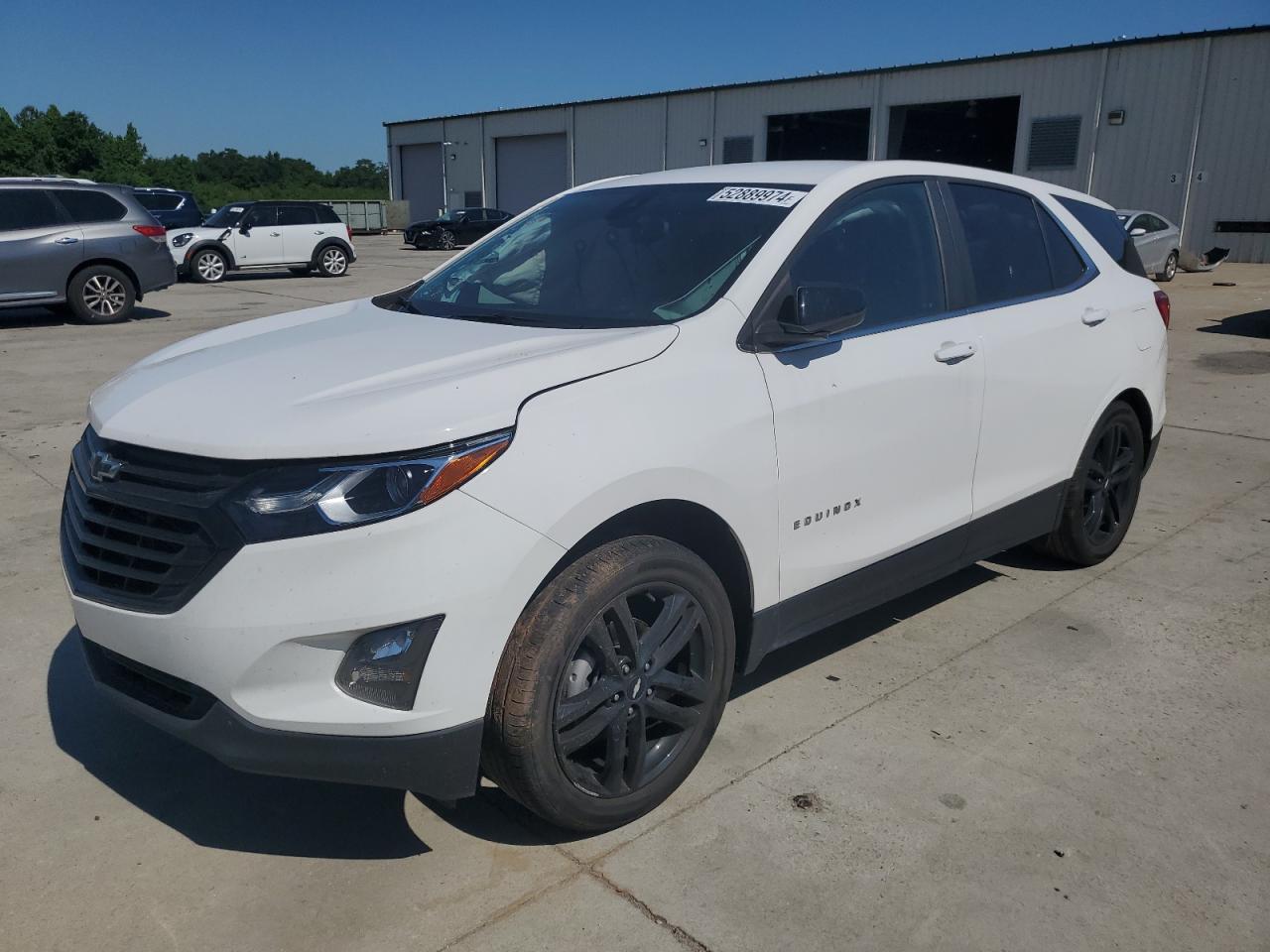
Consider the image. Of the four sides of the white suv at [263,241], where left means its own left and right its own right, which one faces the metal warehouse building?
back

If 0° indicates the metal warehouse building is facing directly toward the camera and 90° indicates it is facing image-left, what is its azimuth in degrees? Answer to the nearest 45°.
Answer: approximately 45°

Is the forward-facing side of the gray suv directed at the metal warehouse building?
no

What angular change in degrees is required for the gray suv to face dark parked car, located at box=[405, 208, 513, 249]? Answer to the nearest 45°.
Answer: approximately 135° to its right

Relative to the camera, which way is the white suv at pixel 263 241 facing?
to the viewer's left

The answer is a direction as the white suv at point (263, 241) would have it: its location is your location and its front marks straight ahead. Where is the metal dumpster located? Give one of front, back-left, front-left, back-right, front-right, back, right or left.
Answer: right

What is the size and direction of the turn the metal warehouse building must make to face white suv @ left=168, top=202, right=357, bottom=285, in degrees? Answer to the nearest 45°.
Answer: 0° — it already faces it

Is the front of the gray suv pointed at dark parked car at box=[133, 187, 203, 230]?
no

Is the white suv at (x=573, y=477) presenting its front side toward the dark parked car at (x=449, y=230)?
no

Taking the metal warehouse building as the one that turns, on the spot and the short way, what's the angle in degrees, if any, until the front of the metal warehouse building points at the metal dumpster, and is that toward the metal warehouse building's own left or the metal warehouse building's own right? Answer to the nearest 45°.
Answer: approximately 90° to the metal warehouse building's own right

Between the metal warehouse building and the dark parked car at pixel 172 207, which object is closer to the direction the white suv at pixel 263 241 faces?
the dark parked car

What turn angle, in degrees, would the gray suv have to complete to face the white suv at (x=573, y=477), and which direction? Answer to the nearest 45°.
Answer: approximately 90° to its left

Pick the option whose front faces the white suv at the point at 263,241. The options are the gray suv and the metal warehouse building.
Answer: the metal warehouse building

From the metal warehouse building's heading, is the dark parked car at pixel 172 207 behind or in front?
in front

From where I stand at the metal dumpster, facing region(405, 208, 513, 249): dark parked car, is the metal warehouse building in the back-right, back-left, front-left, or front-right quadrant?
front-left

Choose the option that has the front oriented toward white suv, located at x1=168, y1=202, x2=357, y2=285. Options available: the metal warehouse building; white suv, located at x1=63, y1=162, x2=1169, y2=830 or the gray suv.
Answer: the metal warehouse building

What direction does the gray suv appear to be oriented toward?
to the viewer's left

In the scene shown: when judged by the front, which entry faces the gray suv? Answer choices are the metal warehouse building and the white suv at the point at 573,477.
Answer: the metal warehouse building

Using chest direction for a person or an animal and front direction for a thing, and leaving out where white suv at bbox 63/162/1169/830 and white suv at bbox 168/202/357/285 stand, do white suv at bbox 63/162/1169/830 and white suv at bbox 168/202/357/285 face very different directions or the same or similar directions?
same or similar directions

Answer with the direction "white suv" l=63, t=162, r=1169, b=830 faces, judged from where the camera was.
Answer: facing the viewer and to the left of the viewer
